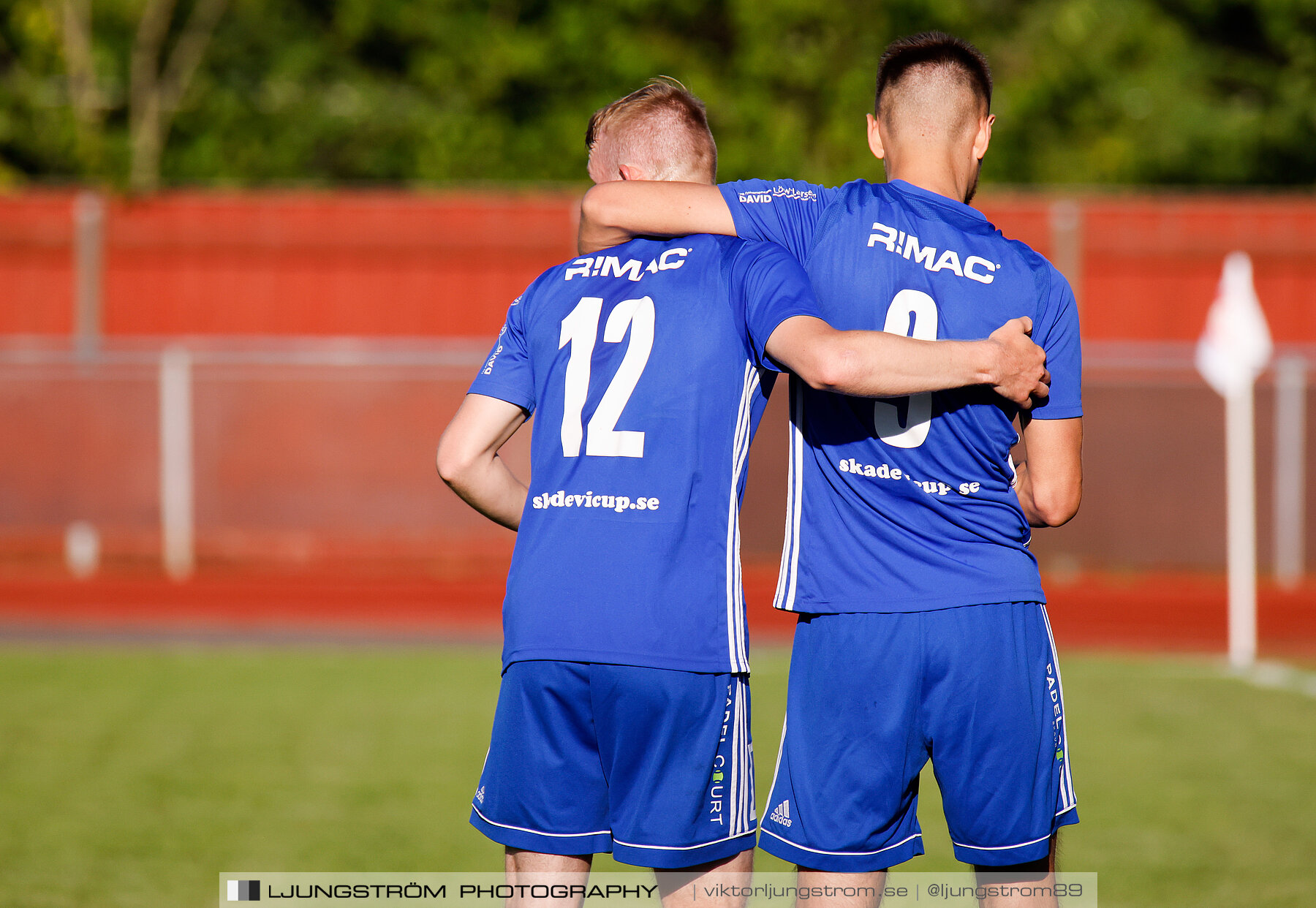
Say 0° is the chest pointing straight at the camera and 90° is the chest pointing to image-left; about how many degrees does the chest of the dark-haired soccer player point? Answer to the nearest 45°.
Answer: approximately 180°

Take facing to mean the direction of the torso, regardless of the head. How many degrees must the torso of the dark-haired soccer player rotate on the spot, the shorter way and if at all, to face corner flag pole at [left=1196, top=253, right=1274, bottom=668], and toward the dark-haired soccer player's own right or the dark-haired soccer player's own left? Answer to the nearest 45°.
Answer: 0° — they already face it

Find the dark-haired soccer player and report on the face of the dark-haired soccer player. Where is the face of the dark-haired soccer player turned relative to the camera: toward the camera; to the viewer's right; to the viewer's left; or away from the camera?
away from the camera
